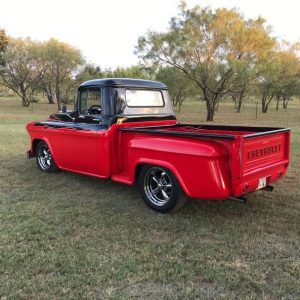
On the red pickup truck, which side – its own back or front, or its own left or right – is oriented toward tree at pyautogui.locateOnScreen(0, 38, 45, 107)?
front

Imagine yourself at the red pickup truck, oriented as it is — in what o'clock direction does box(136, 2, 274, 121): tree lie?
The tree is roughly at 2 o'clock from the red pickup truck.

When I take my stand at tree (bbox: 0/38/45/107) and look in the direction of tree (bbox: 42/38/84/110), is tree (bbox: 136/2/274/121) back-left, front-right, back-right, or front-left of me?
front-right

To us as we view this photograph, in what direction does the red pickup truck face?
facing away from the viewer and to the left of the viewer

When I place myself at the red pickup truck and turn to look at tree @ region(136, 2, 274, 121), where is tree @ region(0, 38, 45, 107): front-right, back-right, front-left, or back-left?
front-left

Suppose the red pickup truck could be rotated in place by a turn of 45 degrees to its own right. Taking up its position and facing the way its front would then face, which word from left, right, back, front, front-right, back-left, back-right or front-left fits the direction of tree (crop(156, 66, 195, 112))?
front

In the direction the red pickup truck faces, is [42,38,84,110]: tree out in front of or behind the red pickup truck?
in front
